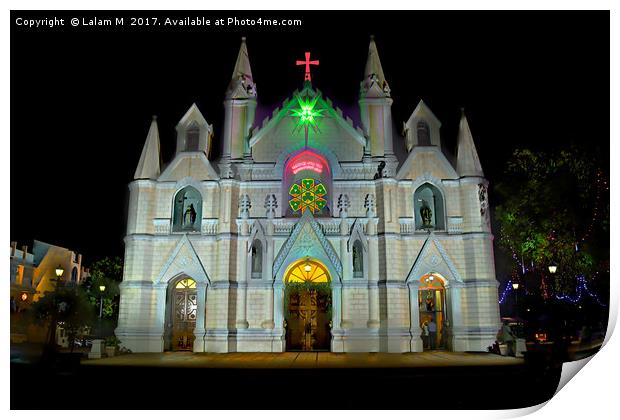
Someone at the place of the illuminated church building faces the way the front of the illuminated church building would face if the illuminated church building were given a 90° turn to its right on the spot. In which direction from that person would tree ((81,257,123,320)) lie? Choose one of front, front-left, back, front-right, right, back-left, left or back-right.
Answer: front-right

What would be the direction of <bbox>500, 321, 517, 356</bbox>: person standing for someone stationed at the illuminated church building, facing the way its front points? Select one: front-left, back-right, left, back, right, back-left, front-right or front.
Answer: left

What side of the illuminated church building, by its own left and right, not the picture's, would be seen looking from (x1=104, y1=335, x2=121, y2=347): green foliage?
right

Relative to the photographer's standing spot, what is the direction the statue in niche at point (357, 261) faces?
facing the viewer

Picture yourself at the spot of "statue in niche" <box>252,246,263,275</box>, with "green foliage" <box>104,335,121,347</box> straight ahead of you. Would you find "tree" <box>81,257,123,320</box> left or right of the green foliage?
right

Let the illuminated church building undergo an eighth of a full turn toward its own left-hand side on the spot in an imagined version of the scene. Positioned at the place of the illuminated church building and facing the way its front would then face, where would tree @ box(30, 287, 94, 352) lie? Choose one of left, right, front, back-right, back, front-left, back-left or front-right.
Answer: right

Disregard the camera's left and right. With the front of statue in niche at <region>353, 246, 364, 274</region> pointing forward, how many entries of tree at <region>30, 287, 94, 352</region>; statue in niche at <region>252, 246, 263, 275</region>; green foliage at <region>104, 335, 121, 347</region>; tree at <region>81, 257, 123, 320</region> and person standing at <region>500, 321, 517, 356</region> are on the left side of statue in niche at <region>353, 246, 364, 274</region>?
1

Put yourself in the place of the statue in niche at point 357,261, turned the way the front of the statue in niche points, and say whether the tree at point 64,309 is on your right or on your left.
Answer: on your right

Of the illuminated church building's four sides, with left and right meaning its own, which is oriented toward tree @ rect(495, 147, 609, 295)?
left

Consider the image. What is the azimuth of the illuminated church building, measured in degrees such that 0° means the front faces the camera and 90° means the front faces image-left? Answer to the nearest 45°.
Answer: approximately 0°

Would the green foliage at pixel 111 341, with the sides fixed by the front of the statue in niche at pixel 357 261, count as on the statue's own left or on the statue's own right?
on the statue's own right
